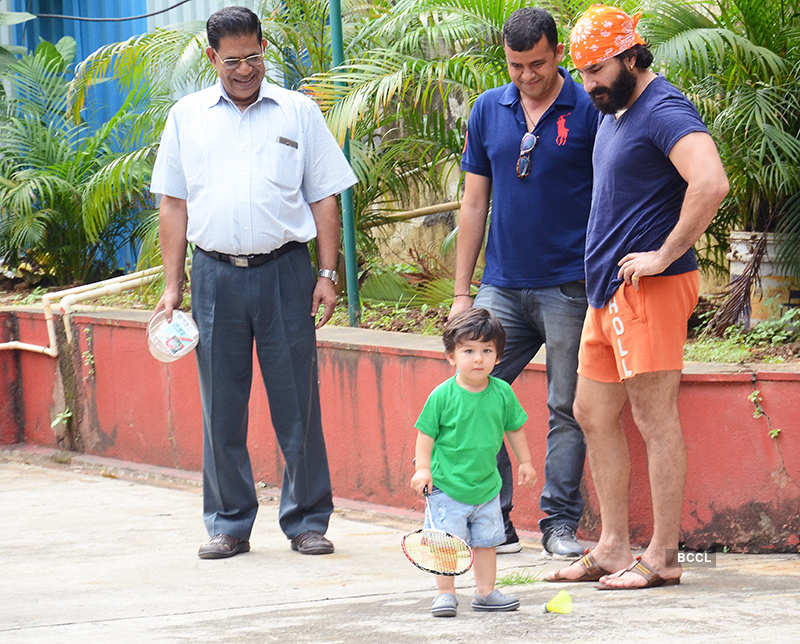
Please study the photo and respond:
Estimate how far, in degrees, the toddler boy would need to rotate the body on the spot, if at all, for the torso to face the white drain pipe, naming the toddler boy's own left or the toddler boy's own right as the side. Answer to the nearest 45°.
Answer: approximately 135° to the toddler boy's own right

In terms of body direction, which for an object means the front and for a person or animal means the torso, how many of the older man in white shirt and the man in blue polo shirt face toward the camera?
2

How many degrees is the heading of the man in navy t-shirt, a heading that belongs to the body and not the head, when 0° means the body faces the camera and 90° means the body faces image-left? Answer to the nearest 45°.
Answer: approximately 45°

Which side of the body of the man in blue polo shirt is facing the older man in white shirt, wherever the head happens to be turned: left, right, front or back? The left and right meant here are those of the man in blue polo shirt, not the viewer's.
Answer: right

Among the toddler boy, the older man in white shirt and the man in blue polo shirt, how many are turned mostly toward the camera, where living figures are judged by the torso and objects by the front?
3

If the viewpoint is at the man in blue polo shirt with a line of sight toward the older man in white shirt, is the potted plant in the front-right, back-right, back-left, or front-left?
back-right

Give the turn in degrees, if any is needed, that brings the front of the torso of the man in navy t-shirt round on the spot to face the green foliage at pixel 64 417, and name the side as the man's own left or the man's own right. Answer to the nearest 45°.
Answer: approximately 90° to the man's own right

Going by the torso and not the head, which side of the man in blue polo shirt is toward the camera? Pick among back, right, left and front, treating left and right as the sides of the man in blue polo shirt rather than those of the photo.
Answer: front

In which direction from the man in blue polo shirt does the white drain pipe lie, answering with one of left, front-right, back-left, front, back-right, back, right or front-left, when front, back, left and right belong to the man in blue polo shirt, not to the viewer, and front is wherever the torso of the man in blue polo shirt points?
back-right

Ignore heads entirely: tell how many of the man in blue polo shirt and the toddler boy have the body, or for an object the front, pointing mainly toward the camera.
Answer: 2

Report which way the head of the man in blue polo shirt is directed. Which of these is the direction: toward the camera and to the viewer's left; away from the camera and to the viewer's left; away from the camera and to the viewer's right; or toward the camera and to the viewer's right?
toward the camera and to the viewer's left

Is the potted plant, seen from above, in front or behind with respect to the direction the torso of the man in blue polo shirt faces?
behind

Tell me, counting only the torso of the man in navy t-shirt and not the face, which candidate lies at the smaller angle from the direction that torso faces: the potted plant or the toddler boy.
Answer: the toddler boy
